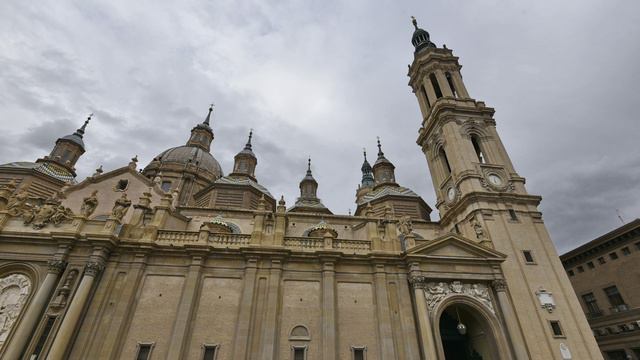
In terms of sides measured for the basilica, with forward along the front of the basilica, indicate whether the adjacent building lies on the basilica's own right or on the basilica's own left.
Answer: on the basilica's own left

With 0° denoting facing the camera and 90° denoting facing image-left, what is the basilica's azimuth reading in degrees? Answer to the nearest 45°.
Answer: approximately 0°
